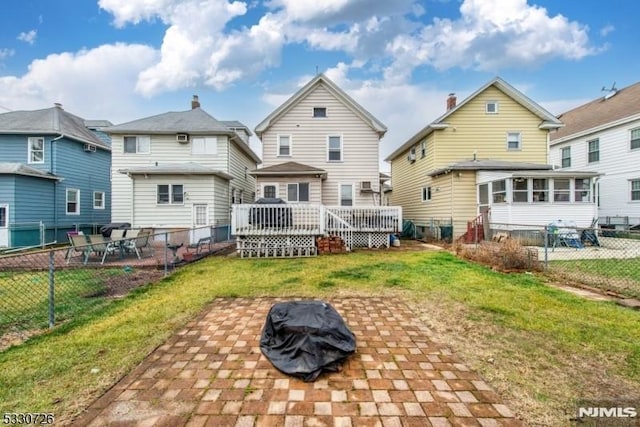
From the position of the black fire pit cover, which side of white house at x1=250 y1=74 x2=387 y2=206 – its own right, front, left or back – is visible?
back

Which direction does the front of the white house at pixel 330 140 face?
away from the camera

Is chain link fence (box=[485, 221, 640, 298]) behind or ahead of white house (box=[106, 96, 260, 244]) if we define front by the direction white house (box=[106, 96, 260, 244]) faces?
behind

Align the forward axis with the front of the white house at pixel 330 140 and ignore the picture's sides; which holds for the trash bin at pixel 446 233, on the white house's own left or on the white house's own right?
on the white house's own right

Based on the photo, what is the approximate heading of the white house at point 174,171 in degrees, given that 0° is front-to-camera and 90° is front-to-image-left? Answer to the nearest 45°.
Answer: approximately 180°

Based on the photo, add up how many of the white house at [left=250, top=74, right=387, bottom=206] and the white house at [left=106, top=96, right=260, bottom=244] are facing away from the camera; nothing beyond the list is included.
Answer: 2

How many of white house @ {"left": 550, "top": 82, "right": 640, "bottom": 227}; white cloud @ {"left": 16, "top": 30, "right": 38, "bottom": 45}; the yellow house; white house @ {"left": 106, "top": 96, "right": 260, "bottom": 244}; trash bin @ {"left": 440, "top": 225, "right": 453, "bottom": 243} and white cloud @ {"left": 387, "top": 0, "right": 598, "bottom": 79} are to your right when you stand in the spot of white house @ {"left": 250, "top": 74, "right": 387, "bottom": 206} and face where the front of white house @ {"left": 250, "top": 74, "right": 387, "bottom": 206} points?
4

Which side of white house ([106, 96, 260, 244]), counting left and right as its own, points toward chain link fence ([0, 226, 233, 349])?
back

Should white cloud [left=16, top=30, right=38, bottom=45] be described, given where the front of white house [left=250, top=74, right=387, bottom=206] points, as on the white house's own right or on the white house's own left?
on the white house's own left

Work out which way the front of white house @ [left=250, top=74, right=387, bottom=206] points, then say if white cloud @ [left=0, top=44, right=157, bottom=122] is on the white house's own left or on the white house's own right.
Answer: on the white house's own left
